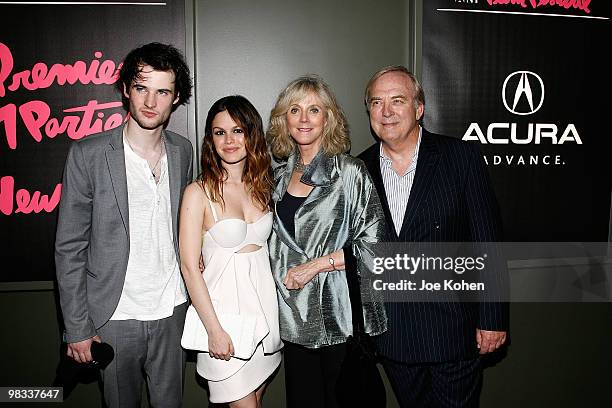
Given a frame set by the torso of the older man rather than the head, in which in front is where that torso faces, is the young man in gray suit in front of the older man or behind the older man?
in front

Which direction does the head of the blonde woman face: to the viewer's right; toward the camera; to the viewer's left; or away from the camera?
toward the camera

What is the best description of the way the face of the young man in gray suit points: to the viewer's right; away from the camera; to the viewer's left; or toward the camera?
toward the camera

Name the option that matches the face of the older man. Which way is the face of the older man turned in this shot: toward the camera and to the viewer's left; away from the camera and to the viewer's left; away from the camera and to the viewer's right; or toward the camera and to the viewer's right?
toward the camera and to the viewer's left

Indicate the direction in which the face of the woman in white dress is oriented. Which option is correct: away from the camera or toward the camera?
toward the camera
